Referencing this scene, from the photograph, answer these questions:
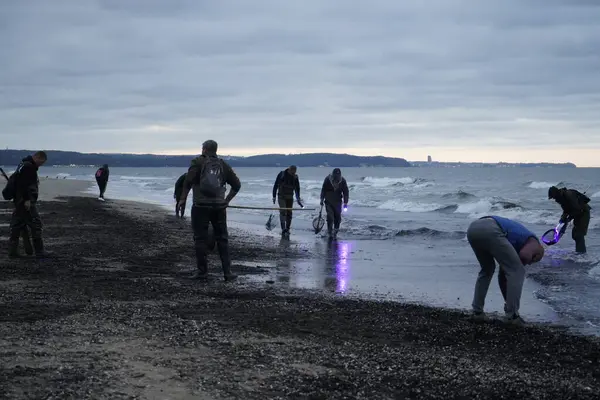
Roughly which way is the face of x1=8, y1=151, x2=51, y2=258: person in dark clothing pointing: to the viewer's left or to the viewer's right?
to the viewer's right

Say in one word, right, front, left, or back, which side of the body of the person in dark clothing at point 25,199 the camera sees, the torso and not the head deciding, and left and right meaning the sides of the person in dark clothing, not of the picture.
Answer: right

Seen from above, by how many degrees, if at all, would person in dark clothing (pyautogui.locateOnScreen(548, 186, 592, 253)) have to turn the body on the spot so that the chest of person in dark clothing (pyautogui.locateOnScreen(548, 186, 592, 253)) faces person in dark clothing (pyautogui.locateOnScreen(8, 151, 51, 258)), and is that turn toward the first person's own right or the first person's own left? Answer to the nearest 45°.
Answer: approximately 45° to the first person's own left

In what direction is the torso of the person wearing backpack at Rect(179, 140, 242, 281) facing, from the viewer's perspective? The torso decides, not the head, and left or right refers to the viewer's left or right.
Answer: facing away from the viewer

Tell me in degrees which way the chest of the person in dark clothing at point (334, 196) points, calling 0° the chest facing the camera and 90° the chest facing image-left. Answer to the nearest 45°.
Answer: approximately 0°

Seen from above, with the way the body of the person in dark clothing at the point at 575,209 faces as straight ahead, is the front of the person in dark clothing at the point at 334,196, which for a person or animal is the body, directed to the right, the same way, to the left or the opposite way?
to the left

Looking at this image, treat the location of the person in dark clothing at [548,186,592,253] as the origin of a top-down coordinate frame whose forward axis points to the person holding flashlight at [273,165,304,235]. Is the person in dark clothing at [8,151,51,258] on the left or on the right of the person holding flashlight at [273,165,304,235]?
left

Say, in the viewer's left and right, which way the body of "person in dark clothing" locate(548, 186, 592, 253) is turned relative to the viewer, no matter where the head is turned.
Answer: facing to the left of the viewer

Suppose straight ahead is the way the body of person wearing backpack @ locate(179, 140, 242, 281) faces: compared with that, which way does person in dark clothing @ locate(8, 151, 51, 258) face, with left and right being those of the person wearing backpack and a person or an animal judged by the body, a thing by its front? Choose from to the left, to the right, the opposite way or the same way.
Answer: to the right
